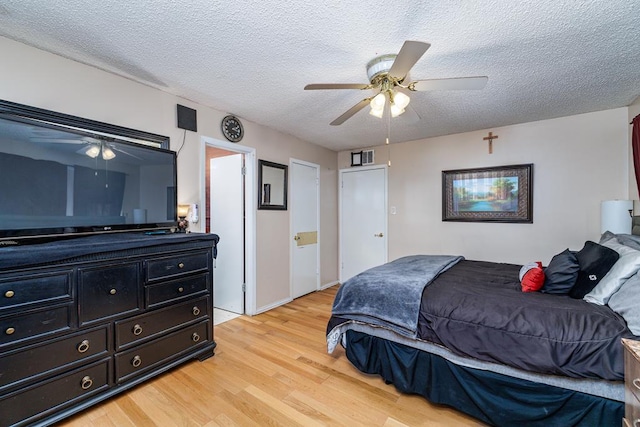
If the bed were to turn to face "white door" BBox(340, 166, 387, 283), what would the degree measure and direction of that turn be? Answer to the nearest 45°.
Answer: approximately 45° to its right

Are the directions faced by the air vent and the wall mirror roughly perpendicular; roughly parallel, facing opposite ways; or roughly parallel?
roughly perpendicular

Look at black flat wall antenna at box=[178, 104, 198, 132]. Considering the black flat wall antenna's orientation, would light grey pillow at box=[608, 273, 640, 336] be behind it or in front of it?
in front

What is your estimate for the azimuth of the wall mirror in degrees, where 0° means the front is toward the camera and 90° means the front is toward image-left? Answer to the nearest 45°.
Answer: approximately 315°

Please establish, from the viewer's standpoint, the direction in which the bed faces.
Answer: facing to the left of the viewer

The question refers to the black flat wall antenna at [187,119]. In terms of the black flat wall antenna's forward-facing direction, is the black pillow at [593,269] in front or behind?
in front

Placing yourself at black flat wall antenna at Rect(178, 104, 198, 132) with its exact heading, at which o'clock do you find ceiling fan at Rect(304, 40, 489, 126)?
The ceiling fan is roughly at 12 o'clock from the black flat wall antenna.

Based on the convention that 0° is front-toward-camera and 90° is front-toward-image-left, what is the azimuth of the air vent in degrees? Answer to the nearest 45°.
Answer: approximately 45°

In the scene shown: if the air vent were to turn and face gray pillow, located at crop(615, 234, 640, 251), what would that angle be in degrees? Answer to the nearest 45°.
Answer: approximately 90° to its left

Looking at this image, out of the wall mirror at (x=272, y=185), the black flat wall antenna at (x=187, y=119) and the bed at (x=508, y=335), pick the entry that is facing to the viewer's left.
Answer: the bed

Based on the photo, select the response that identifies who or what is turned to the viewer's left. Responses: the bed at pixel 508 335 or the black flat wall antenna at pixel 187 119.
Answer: the bed

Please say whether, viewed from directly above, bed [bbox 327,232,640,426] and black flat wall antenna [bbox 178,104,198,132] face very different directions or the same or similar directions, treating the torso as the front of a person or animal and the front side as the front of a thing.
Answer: very different directions
